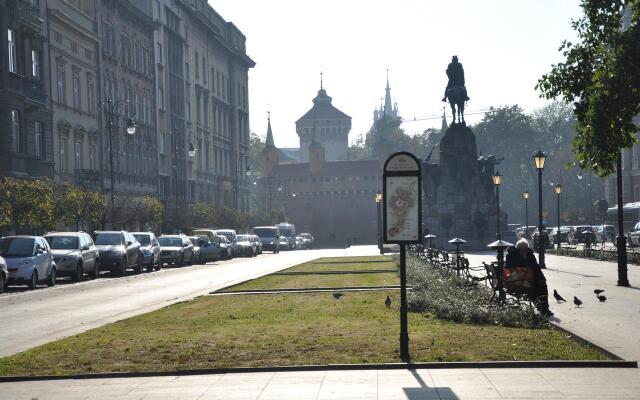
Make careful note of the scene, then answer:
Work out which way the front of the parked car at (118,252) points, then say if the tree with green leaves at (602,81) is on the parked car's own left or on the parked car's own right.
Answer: on the parked car's own left

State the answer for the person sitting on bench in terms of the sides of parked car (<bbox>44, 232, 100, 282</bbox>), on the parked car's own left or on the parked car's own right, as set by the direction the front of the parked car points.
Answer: on the parked car's own left

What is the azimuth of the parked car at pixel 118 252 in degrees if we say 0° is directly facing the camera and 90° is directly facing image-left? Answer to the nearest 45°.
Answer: approximately 45°
